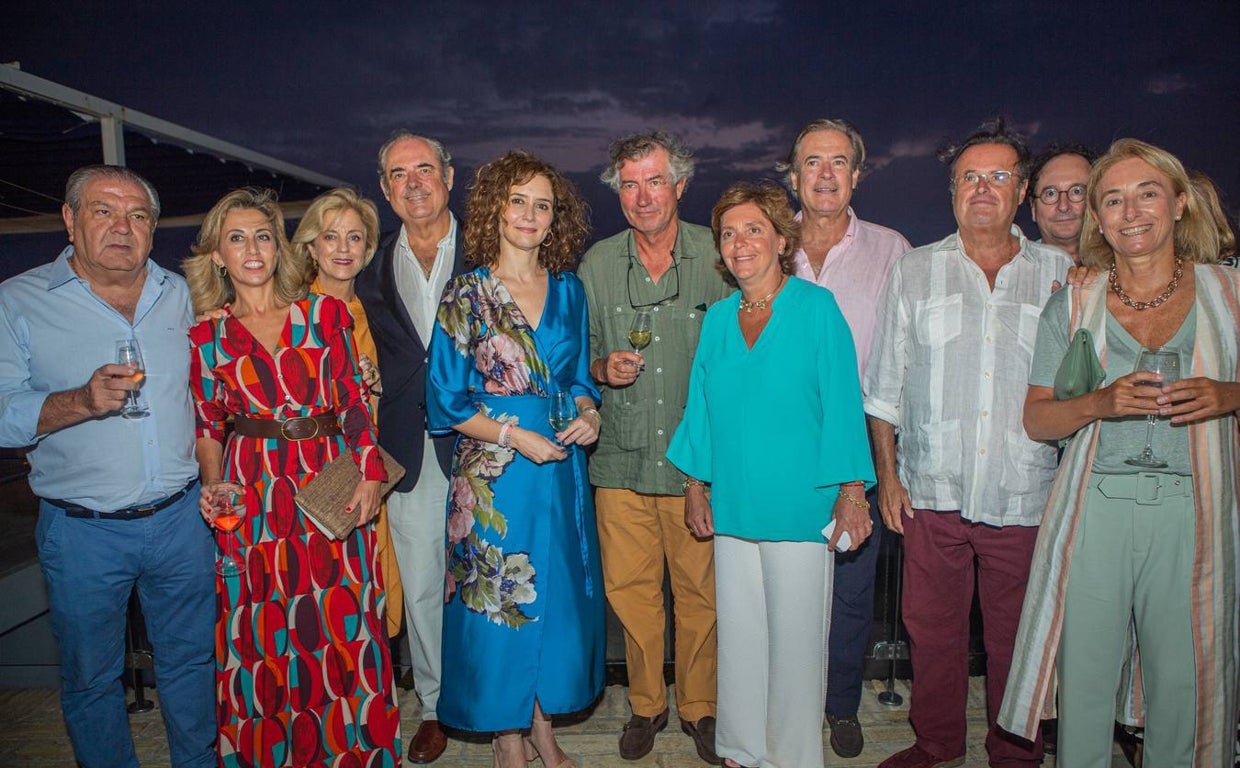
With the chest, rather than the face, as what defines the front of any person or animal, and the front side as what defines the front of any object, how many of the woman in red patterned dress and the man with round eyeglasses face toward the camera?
2

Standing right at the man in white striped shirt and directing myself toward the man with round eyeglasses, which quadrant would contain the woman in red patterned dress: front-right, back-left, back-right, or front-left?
back-left

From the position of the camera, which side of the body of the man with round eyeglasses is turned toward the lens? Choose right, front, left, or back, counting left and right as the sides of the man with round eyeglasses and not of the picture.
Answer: front

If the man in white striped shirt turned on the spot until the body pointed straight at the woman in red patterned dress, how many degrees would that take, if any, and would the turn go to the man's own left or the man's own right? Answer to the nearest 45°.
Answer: approximately 45° to the man's own right

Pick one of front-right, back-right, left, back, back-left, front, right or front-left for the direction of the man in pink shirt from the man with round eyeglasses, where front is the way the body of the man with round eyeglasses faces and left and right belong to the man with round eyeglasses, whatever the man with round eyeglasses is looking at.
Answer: front-right

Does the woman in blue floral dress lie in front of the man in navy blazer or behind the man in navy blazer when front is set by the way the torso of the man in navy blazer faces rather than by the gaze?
in front

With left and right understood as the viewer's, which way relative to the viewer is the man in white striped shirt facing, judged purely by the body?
facing the viewer

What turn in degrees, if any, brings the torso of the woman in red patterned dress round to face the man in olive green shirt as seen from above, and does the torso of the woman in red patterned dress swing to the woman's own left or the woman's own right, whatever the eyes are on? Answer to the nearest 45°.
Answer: approximately 90° to the woman's own left
